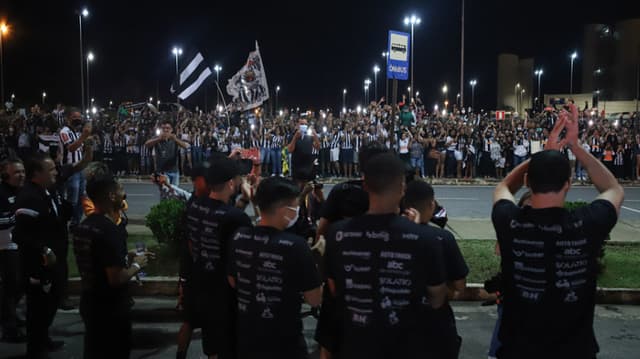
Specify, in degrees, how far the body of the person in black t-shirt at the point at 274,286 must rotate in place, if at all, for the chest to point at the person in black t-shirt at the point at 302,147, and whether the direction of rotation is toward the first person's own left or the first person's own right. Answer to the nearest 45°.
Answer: approximately 45° to the first person's own left

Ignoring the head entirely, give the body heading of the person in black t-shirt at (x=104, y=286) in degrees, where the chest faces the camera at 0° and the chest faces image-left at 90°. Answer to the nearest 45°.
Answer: approximately 225°

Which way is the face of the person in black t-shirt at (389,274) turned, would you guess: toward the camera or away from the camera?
away from the camera

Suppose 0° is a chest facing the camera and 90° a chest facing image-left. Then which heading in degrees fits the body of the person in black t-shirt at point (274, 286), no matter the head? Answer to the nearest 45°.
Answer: approximately 225°

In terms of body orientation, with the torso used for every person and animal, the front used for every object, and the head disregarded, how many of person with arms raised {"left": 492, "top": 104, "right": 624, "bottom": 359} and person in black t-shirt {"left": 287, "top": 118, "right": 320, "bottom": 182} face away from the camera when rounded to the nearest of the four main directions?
1

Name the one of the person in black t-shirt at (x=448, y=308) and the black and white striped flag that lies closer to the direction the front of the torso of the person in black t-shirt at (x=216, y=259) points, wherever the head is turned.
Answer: the black and white striped flag

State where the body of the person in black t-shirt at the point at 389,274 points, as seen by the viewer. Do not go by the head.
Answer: away from the camera

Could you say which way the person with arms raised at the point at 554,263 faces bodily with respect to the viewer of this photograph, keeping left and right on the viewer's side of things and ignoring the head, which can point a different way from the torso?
facing away from the viewer

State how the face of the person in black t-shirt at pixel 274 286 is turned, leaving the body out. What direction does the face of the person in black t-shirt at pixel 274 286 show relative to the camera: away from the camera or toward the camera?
away from the camera

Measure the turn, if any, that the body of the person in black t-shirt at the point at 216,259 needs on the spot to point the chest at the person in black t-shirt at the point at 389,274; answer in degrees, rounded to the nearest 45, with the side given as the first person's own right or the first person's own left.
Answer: approximately 90° to the first person's own right

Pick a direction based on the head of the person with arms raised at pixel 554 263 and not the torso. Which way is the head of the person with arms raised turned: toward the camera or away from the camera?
away from the camera

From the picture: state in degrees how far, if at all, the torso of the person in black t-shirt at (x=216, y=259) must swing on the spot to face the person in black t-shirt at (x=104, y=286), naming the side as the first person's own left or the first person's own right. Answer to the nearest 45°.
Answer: approximately 135° to the first person's own left

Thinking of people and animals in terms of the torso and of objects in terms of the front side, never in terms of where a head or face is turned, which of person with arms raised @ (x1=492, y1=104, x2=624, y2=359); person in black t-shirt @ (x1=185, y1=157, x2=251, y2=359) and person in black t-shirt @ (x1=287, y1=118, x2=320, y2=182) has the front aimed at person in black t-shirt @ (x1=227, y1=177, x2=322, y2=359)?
person in black t-shirt @ (x1=287, y1=118, x2=320, y2=182)

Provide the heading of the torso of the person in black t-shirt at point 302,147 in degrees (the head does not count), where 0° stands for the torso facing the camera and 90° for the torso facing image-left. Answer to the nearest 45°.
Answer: approximately 0°

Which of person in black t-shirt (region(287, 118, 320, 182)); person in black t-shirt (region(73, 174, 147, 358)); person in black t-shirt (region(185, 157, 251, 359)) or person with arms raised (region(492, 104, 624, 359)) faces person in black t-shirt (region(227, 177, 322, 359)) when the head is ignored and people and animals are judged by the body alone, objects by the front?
person in black t-shirt (region(287, 118, 320, 182))

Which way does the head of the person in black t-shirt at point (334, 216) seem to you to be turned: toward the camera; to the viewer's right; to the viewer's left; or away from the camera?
away from the camera
